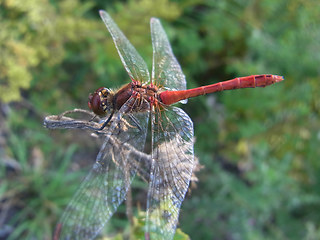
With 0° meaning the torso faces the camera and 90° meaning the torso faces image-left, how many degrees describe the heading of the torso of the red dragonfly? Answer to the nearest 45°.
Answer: approximately 90°
